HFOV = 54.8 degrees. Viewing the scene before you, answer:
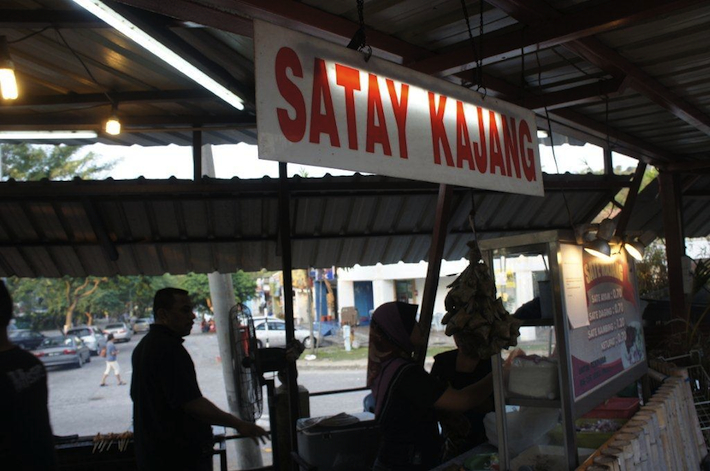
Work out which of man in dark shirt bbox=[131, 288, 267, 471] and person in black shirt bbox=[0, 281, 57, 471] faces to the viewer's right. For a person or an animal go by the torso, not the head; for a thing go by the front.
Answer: the man in dark shirt

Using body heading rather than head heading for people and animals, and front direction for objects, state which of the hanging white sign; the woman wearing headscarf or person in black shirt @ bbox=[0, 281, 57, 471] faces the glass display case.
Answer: the woman wearing headscarf

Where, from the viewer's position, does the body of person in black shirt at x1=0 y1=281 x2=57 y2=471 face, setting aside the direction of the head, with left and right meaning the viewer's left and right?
facing away from the viewer

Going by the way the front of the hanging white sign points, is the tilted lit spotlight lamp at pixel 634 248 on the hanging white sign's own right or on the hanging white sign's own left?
on the hanging white sign's own left

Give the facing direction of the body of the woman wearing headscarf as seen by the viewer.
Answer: to the viewer's right

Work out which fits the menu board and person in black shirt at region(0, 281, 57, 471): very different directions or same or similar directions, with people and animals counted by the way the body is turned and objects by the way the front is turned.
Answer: very different directions

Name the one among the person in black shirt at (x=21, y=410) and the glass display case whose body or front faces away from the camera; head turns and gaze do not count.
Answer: the person in black shirt

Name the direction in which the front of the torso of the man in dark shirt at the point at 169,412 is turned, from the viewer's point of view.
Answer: to the viewer's right
